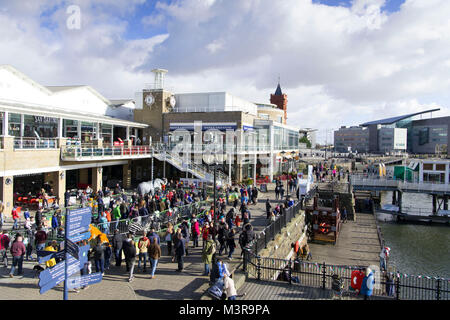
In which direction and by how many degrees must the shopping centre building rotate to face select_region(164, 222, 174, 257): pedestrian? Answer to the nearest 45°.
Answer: approximately 45° to its right

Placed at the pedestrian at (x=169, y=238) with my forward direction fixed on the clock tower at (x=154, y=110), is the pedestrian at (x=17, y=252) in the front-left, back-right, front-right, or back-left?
back-left

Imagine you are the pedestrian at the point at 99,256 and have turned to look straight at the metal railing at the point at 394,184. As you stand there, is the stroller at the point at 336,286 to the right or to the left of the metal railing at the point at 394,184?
right

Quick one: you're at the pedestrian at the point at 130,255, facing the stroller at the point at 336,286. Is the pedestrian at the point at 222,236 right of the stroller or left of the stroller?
left

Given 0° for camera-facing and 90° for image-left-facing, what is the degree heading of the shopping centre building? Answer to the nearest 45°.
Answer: approximately 315°

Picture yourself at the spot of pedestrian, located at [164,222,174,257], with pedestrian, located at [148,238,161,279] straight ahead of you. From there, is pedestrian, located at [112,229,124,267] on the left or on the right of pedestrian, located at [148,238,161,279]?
right

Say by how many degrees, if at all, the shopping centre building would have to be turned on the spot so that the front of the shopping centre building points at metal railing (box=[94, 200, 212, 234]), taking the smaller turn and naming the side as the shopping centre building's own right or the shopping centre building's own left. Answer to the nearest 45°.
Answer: approximately 45° to the shopping centre building's own right
